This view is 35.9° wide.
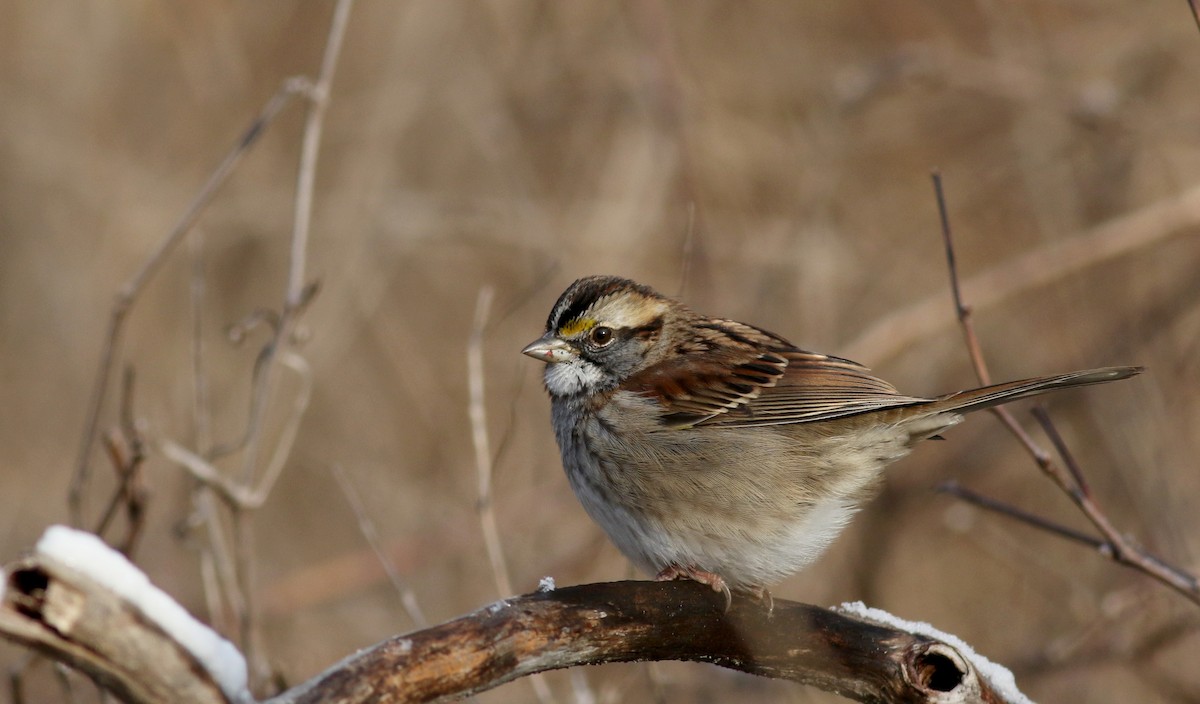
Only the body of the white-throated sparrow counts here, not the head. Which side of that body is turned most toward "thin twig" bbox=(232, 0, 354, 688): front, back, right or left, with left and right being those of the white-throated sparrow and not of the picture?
front

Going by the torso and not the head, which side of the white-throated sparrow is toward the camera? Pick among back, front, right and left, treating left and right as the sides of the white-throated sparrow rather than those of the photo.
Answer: left

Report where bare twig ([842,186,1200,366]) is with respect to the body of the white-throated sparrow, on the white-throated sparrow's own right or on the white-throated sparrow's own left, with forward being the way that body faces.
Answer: on the white-throated sparrow's own right

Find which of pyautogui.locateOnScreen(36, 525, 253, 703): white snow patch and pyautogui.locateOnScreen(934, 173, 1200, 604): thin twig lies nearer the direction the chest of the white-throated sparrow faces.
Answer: the white snow patch

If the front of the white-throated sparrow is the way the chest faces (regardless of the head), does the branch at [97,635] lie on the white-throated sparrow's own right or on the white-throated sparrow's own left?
on the white-throated sparrow's own left
